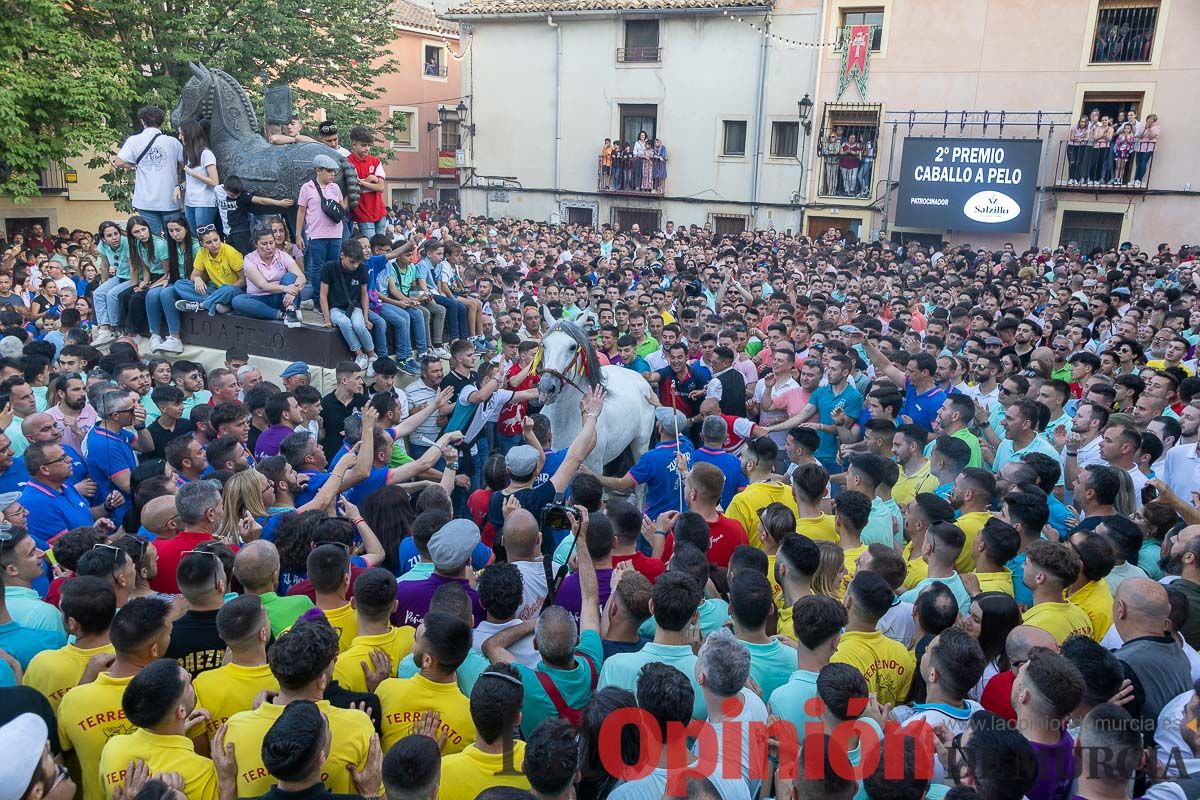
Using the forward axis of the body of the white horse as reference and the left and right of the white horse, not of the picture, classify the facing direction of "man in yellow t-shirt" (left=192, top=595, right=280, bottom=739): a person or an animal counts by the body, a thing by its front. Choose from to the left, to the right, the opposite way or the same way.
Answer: the opposite way

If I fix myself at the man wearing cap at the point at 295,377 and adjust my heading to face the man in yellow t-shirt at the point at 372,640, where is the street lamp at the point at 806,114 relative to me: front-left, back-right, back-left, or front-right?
back-left

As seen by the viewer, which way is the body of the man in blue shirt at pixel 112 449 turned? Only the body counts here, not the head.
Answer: to the viewer's right

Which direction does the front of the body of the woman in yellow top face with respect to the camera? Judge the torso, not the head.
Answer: toward the camera

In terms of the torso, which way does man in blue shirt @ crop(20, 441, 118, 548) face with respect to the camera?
to the viewer's right

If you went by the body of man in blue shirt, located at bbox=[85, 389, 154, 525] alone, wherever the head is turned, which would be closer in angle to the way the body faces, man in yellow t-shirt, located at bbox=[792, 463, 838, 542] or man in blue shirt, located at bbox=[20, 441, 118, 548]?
the man in yellow t-shirt

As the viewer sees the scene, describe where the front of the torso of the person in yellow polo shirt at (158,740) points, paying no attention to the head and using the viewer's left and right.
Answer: facing away from the viewer and to the right of the viewer

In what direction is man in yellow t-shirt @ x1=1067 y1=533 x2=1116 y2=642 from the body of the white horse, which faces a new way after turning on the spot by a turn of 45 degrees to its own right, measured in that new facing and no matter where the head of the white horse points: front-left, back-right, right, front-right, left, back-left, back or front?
back-left

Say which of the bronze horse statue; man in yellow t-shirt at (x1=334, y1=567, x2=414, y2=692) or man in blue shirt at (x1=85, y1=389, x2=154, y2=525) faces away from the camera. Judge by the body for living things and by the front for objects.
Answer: the man in yellow t-shirt

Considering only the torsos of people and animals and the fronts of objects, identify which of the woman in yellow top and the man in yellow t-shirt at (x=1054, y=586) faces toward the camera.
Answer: the woman in yellow top

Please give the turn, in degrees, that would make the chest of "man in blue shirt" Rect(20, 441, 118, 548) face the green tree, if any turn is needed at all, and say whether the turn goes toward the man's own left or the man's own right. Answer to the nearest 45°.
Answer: approximately 90° to the man's own left

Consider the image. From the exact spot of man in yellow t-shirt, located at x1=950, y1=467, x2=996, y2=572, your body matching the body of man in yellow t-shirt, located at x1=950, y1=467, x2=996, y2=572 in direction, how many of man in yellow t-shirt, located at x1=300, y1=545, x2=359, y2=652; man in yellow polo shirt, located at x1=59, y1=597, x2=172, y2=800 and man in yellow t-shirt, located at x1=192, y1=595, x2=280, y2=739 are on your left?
3

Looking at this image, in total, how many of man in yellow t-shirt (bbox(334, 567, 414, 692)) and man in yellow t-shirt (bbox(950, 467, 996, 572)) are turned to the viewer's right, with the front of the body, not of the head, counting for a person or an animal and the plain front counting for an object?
0

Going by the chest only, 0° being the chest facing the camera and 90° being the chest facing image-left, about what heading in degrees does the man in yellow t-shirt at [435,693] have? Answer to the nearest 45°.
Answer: approximately 180°

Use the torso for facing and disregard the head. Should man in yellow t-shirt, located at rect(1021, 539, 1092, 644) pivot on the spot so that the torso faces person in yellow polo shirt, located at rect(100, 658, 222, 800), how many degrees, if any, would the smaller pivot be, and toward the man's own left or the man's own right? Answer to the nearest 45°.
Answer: approximately 90° to the man's own left

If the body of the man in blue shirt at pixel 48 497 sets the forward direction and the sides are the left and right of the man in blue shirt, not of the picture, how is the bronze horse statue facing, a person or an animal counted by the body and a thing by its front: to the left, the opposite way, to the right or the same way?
the opposite way

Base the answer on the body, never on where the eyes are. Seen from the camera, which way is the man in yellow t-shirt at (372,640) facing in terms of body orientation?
away from the camera

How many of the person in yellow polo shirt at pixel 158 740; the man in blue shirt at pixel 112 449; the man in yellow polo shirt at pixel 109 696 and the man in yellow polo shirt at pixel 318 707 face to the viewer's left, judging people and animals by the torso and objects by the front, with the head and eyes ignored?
0

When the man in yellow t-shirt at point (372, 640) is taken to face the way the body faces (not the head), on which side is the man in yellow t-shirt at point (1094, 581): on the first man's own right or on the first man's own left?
on the first man's own right
